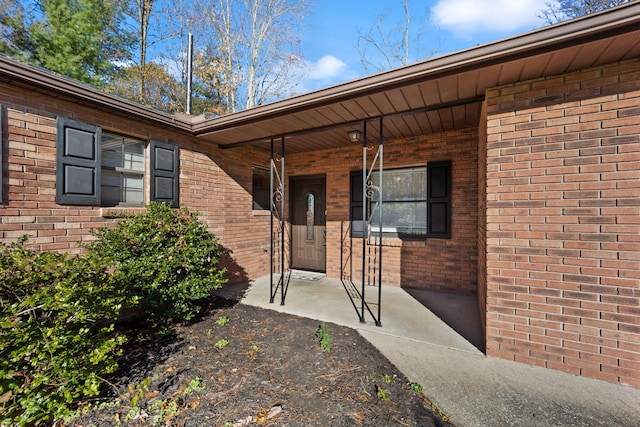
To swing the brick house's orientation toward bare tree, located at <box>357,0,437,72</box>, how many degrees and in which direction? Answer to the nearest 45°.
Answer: approximately 135° to its right

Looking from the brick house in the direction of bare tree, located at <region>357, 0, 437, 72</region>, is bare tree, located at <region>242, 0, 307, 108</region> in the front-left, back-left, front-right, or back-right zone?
front-left

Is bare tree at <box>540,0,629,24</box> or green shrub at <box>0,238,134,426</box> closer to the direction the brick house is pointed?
the green shrub

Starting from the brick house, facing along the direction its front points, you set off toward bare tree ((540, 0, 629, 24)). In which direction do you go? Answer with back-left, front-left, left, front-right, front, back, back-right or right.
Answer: back

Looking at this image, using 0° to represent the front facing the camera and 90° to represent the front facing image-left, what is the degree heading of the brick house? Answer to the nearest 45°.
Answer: approximately 45°

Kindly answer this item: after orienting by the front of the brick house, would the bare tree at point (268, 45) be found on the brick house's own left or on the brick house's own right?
on the brick house's own right

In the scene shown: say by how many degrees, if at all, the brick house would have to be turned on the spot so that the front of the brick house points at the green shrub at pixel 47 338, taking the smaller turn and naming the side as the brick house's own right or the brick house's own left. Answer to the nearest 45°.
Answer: approximately 45° to the brick house's own right
